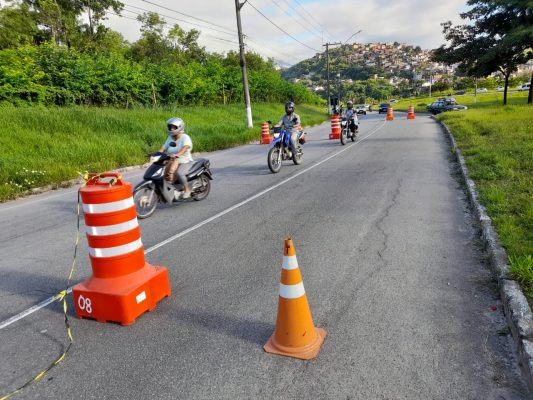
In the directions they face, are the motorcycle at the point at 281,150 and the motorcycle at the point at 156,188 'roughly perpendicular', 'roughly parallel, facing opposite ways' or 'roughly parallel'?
roughly parallel

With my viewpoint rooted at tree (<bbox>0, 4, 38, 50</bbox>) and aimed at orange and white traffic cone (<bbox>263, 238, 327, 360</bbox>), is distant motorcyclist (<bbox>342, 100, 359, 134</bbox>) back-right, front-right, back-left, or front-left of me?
front-left

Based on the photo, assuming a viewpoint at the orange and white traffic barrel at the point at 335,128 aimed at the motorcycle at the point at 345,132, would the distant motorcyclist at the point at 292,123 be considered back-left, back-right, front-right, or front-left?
front-right

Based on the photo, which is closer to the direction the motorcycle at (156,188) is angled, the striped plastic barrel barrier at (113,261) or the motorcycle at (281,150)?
the striped plastic barrel barrier

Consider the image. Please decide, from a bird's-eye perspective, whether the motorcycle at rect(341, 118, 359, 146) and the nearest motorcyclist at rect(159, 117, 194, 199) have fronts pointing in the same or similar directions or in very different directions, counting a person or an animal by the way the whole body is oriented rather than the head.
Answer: same or similar directions

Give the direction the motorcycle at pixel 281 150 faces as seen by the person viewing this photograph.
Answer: facing the viewer and to the left of the viewer

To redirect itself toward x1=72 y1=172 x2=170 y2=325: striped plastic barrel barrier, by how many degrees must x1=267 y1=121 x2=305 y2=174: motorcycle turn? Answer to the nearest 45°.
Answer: approximately 45° to its left

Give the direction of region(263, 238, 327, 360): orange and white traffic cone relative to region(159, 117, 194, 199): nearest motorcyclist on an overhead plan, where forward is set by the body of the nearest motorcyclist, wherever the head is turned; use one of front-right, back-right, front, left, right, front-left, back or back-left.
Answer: front-left

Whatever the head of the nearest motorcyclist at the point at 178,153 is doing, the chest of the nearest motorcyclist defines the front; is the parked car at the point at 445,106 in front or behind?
behind

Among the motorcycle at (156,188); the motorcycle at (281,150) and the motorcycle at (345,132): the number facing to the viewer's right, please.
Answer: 0

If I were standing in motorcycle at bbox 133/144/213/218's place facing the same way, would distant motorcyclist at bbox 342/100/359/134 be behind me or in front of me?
behind

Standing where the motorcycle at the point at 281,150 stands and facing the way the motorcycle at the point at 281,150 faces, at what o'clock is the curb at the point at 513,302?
The curb is roughly at 10 o'clock from the motorcycle.

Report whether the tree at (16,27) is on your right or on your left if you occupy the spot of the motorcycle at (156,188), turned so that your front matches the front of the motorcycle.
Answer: on your right

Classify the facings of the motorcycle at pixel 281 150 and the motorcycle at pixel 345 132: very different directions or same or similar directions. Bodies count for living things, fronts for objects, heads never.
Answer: same or similar directions

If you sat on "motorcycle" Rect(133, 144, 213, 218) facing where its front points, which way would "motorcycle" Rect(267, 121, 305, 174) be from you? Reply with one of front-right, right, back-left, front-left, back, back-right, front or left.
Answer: back
